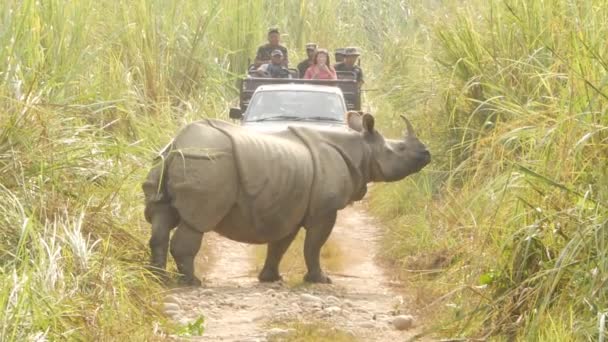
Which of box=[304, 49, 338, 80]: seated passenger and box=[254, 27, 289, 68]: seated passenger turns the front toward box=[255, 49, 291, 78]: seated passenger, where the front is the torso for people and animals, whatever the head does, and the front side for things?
box=[254, 27, 289, 68]: seated passenger

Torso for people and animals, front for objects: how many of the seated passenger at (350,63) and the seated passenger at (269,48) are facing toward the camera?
2

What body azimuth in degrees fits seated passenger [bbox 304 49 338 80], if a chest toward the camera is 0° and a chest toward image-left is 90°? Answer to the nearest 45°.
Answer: approximately 0°

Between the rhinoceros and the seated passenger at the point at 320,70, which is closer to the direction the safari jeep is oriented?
the rhinoceros

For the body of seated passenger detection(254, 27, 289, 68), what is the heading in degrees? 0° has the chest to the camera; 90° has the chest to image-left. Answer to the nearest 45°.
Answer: approximately 0°

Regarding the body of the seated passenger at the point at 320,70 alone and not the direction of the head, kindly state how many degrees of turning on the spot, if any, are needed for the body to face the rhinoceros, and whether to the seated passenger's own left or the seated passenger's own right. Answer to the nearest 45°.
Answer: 0° — they already face it

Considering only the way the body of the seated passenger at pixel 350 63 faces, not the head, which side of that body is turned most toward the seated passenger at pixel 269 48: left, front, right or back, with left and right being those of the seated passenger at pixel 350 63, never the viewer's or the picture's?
right
